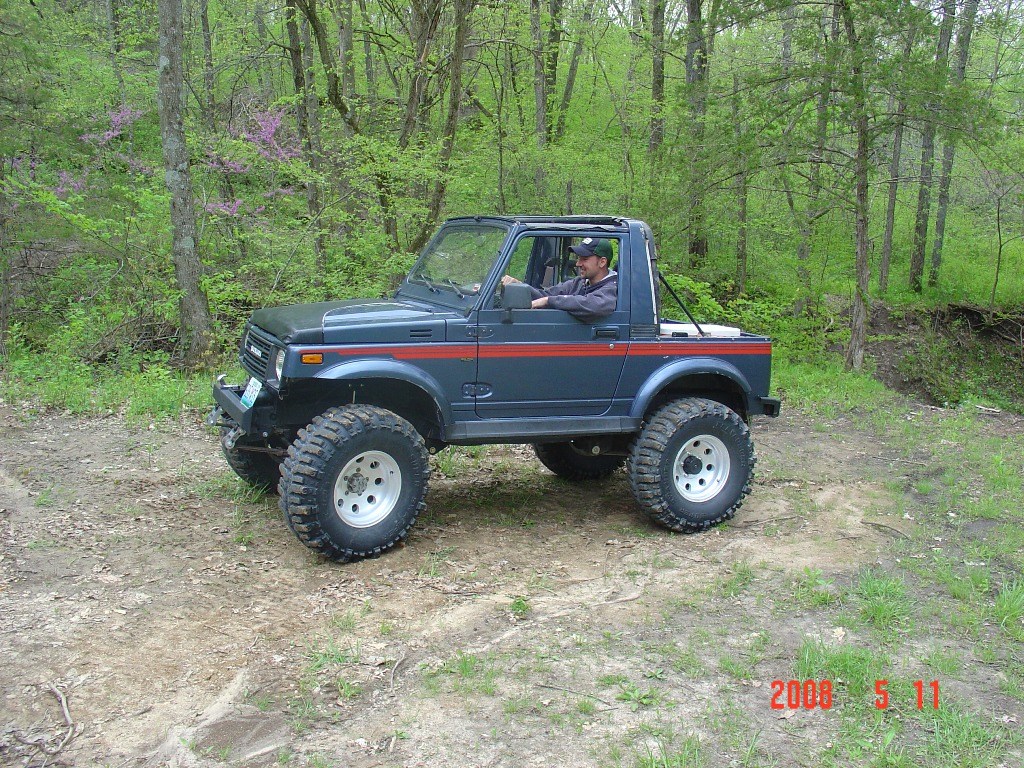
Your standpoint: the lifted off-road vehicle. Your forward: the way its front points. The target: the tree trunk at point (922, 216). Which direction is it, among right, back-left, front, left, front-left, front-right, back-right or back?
back

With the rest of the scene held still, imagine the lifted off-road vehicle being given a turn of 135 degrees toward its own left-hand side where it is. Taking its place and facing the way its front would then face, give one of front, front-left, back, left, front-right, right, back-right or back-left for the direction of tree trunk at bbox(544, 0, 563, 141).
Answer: left

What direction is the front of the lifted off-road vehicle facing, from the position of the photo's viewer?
facing the viewer and to the left of the viewer

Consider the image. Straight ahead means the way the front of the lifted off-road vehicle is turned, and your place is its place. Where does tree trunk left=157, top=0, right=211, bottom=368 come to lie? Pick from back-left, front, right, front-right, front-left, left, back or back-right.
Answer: right

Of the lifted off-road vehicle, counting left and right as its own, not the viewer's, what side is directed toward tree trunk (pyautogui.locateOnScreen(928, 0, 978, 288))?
back

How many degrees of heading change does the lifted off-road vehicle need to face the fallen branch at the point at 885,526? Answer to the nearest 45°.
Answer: approximately 135° to its left

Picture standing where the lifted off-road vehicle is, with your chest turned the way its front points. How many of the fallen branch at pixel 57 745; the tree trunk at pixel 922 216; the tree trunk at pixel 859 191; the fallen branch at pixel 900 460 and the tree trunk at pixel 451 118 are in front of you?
1

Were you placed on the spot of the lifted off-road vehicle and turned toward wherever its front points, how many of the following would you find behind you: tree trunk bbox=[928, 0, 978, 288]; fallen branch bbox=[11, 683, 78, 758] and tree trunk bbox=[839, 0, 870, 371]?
2

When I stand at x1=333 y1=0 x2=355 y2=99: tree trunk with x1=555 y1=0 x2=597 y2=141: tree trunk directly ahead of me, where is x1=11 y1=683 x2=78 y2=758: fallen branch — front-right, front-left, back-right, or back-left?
back-right

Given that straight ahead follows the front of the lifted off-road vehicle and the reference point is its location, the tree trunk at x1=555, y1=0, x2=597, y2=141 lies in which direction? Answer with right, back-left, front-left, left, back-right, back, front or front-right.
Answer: back-right

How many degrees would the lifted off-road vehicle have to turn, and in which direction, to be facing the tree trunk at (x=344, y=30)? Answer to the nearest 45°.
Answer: approximately 135° to its right

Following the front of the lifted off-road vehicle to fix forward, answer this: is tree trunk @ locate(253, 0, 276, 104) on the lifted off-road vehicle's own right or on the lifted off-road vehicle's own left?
on the lifted off-road vehicle's own right

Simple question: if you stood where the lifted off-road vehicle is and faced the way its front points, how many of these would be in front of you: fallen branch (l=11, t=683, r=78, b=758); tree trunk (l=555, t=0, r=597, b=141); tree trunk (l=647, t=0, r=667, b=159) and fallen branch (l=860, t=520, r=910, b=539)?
1

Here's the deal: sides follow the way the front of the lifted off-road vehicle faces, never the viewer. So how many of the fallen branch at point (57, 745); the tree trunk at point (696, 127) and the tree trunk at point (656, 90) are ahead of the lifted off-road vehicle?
1

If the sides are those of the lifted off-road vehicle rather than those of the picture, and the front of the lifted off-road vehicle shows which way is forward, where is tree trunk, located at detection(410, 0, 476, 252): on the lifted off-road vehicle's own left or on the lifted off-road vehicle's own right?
on the lifted off-road vehicle's own right

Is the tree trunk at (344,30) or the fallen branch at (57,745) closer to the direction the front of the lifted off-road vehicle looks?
the fallen branch

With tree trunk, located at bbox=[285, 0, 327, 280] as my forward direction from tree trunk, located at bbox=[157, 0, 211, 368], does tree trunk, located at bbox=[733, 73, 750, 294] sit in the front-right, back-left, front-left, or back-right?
front-right
